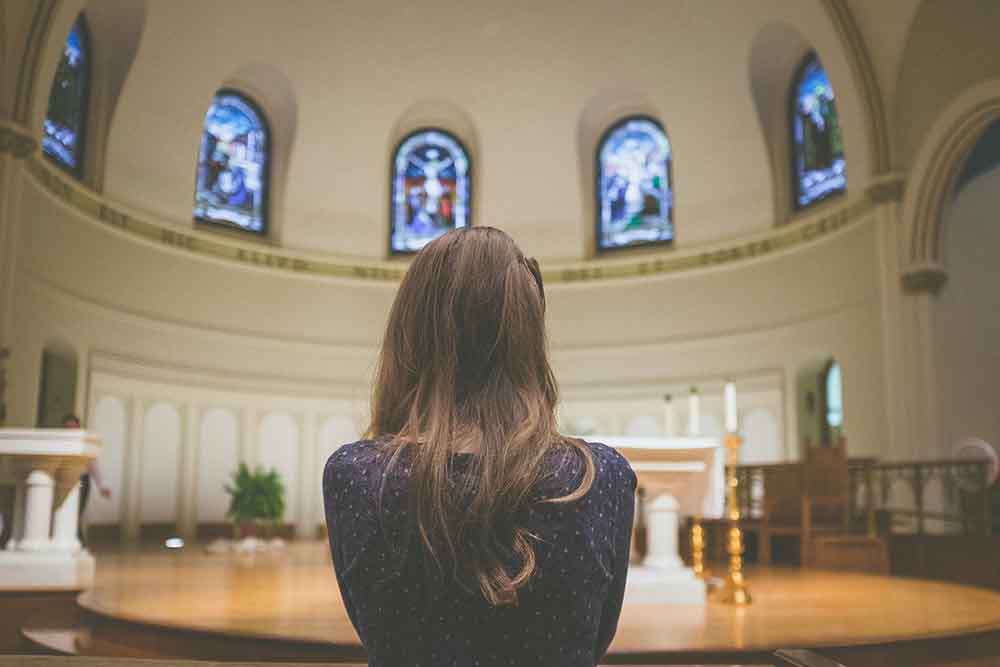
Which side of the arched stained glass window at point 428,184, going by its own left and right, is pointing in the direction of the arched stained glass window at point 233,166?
right

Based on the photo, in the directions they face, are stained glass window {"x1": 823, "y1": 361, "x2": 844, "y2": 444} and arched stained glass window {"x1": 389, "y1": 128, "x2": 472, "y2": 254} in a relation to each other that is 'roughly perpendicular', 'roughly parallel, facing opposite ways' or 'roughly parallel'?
roughly perpendicular

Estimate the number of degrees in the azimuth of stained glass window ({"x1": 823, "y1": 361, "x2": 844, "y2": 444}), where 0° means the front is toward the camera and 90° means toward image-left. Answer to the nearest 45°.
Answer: approximately 45°

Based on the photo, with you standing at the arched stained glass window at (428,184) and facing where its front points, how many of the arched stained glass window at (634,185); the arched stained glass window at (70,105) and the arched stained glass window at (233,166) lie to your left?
1

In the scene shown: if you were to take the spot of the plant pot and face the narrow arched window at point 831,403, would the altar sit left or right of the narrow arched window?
right

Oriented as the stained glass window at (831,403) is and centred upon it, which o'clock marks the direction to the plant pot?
The plant pot is roughly at 1 o'clock from the stained glass window.

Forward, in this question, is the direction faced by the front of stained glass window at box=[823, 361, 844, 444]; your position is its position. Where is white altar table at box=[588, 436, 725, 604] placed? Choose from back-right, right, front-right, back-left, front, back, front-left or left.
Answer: front-left

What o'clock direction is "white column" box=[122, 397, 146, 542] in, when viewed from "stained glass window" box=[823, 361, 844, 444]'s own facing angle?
The white column is roughly at 1 o'clock from the stained glass window.

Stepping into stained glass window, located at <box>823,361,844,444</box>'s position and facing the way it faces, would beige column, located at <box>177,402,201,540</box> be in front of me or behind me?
in front

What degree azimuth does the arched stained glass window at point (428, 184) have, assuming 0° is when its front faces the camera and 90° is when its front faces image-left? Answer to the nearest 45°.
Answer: approximately 0°
